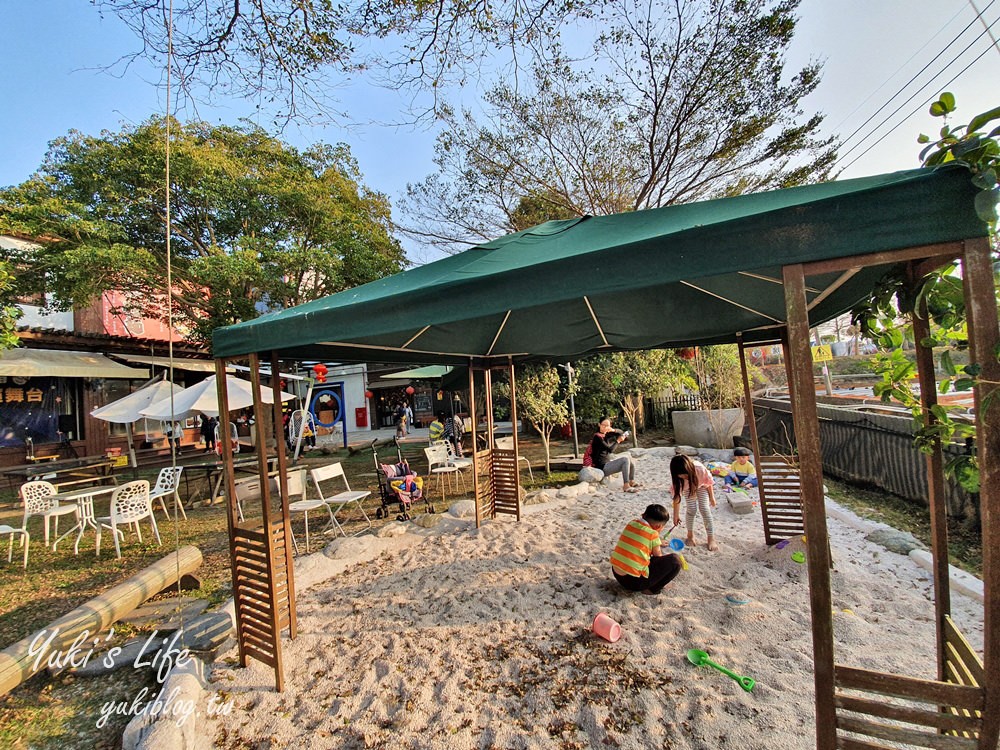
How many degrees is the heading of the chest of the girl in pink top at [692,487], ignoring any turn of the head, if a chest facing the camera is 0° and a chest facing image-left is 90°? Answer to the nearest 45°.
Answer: approximately 45°

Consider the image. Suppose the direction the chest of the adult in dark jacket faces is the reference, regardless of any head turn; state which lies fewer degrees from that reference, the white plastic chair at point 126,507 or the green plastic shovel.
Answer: the green plastic shovel

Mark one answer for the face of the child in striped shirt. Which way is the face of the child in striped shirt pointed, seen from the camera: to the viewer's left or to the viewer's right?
to the viewer's right

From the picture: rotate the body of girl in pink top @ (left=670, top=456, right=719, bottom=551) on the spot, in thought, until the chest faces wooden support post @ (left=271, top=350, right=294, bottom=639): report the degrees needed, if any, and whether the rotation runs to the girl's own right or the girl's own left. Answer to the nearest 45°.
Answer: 0° — they already face it

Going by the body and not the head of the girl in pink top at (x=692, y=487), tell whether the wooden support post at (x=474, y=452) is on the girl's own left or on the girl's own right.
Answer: on the girl's own right

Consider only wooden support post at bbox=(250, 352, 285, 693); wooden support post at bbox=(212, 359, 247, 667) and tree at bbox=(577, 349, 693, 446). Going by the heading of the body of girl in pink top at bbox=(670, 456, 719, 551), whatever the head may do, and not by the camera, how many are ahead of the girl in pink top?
2

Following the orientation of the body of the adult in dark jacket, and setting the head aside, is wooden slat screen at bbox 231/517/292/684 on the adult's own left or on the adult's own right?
on the adult's own right

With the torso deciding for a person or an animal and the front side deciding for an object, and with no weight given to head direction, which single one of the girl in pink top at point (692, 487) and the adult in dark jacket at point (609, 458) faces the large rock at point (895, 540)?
the adult in dark jacket

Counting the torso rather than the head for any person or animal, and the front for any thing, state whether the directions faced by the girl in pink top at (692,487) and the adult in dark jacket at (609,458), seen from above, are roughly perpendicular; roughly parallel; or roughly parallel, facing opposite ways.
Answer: roughly perpendicular

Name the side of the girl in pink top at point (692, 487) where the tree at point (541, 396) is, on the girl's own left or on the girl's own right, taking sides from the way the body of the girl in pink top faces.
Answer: on the girl's own right

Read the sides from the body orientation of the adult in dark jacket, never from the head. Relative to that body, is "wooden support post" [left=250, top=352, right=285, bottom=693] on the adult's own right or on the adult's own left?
on the adult's own right

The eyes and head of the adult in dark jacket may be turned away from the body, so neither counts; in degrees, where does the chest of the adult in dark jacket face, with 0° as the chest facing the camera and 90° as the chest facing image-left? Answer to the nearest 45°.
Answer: approximately 315°
